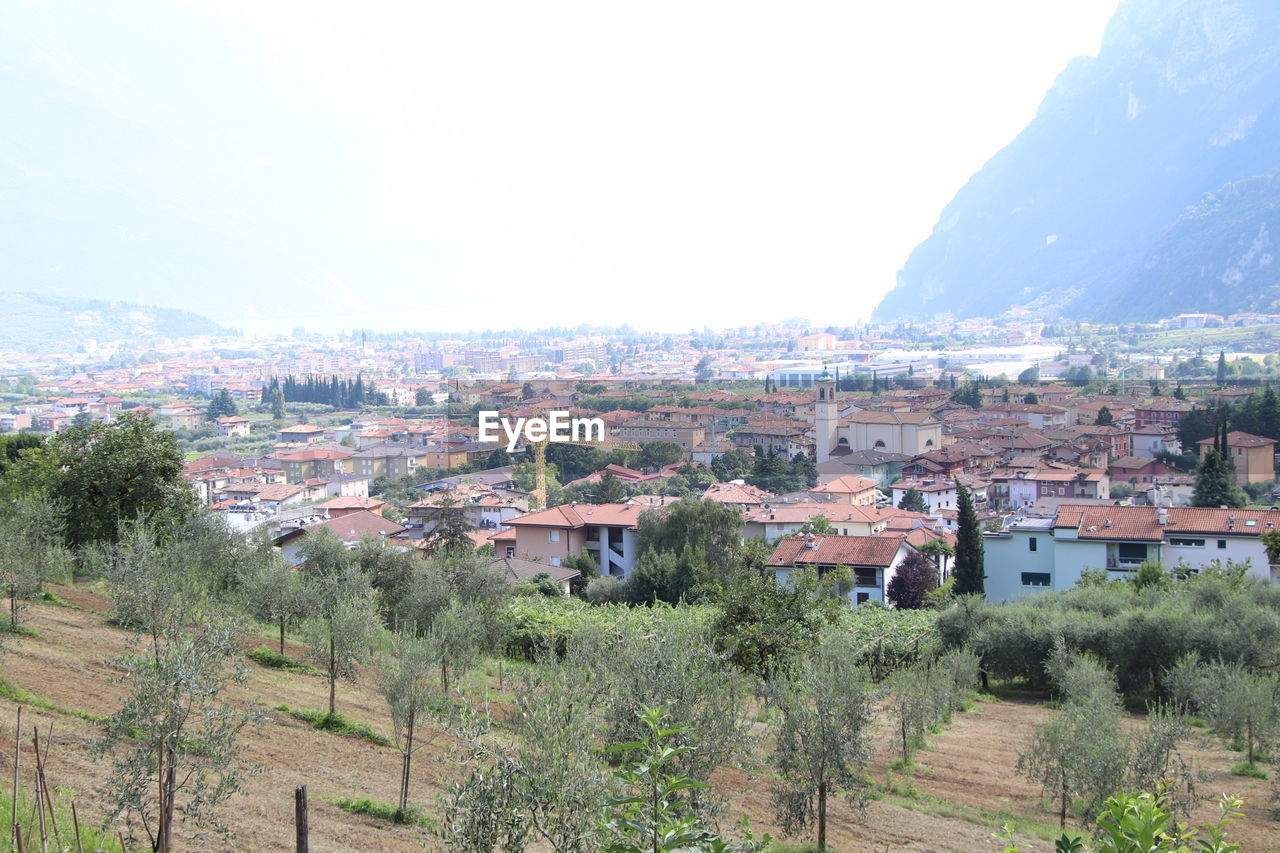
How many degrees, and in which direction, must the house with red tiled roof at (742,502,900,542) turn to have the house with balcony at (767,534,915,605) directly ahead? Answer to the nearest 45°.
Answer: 0° — it already faces it

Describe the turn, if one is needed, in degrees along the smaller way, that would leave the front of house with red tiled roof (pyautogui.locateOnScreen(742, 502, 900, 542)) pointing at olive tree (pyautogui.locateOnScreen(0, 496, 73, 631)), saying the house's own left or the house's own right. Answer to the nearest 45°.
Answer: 0° — it already faces it

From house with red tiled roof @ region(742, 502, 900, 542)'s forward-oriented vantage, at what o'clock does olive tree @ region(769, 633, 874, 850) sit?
The olive tree is roughly at 12 o'clock from the house with red tiled roof.

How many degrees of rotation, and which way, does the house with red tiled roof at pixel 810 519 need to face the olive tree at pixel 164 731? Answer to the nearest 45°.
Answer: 0° — it already faces it

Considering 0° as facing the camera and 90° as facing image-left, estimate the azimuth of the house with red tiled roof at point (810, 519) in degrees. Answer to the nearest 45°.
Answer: approximately 0°

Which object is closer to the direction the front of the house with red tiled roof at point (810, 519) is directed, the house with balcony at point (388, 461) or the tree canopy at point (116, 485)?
the tree canopy

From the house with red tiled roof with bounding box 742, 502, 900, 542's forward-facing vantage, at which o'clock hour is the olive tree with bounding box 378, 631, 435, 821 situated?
The olive tree is roughly at 12 o'clock from the house with red tiled roof.

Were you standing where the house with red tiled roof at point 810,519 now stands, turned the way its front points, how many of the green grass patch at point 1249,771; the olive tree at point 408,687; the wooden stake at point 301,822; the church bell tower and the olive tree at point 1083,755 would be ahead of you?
4

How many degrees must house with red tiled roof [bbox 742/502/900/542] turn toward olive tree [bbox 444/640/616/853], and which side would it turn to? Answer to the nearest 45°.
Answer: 0° — it already faces it

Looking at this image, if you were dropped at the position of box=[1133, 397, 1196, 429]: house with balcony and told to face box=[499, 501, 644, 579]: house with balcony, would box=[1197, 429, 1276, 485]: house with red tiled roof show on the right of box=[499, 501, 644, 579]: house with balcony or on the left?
left

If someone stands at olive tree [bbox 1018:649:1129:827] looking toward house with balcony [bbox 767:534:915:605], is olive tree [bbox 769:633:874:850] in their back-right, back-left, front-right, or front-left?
back-left

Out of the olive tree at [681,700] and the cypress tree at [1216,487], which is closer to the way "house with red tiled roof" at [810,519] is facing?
the olive tree

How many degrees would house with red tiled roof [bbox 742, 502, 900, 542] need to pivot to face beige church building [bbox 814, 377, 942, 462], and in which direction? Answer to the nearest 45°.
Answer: approximately 180°
